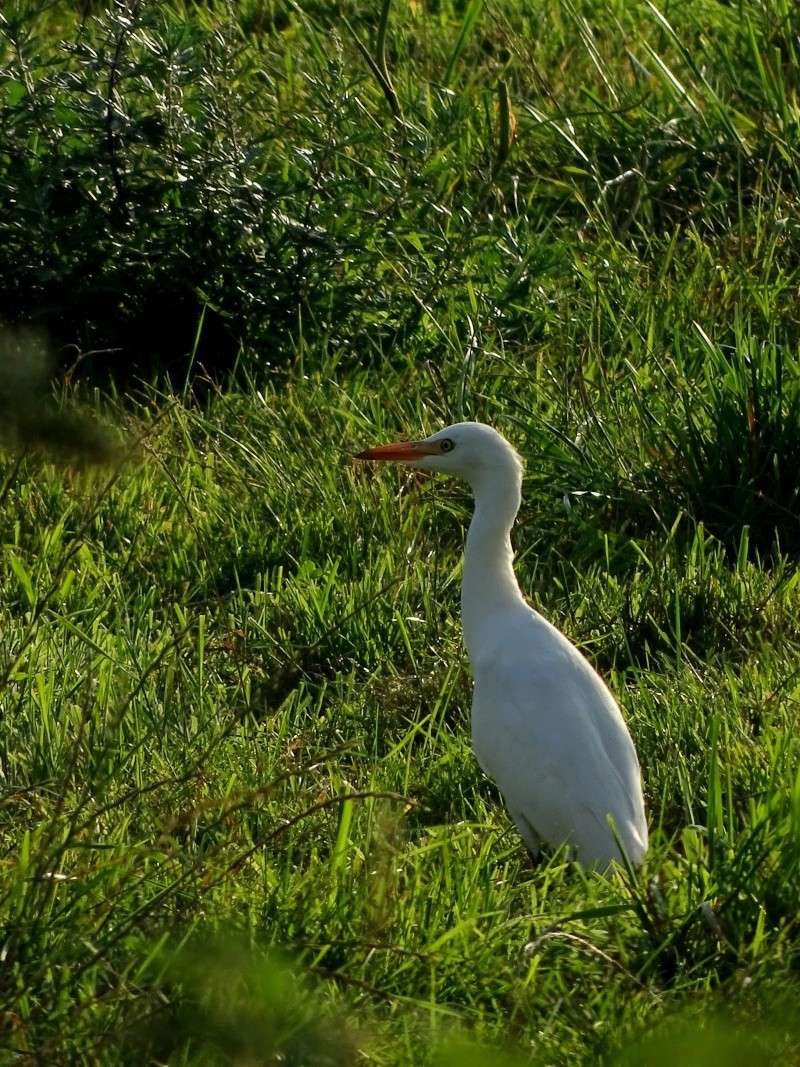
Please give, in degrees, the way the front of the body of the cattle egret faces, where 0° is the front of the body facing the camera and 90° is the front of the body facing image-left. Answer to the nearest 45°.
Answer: approximately 90°
